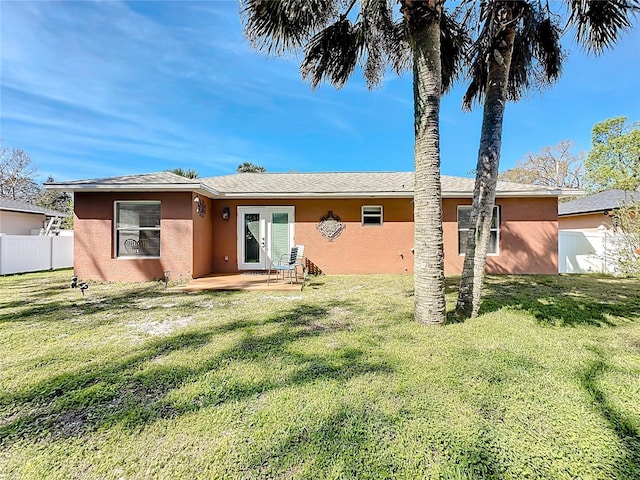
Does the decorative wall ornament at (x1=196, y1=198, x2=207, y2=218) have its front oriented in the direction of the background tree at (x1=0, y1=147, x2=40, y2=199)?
no

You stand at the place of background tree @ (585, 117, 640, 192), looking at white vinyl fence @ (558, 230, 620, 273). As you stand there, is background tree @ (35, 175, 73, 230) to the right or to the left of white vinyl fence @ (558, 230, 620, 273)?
right

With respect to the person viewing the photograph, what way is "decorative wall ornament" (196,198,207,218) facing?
facing the viewer and to the right of the viewer

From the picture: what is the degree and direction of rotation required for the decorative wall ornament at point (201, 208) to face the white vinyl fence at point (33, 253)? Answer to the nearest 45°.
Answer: approximately 180°

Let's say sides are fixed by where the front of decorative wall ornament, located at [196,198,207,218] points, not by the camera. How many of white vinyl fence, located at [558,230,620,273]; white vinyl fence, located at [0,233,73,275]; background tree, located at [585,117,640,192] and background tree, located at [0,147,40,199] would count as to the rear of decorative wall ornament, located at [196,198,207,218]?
2

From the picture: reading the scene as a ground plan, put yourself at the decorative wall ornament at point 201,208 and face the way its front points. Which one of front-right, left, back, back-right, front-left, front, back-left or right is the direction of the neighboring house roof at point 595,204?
front-left

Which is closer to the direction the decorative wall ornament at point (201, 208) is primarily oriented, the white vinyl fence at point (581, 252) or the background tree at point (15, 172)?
the white vinyl fence

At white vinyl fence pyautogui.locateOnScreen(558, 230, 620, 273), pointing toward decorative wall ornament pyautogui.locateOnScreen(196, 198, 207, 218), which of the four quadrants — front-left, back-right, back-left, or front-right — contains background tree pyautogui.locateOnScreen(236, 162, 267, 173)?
front-right

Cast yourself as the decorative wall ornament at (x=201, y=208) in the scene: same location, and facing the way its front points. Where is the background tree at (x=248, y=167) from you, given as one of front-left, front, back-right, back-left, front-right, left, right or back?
back-left

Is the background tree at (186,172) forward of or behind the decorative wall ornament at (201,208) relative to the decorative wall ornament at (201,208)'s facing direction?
behind

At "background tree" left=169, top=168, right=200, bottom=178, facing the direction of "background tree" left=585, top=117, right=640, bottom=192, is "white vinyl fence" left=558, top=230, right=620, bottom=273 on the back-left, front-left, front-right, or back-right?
front-right

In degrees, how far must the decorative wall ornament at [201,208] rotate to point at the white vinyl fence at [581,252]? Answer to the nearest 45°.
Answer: approximately 45° to its left

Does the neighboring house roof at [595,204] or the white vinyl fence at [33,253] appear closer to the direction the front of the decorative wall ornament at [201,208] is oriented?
the neighboring house roof

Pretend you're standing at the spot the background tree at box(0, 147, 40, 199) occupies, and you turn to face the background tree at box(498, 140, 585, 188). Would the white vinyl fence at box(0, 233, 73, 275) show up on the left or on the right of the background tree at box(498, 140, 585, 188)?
right

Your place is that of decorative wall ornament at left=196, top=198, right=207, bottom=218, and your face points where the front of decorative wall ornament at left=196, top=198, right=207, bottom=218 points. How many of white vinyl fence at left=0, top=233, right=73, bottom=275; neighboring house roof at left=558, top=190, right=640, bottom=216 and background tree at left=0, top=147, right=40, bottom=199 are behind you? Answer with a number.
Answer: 2
